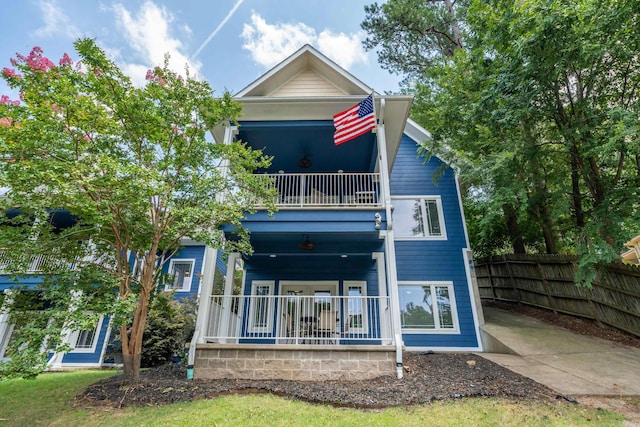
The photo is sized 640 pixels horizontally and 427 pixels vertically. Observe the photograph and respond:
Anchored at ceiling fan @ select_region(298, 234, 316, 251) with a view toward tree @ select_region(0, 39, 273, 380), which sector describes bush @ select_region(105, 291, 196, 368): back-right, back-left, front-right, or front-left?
front-right

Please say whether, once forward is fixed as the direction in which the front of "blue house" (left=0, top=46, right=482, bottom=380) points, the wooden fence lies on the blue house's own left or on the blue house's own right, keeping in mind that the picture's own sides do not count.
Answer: on the blue house's own left

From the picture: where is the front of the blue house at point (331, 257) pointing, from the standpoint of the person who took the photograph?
facing the viewer

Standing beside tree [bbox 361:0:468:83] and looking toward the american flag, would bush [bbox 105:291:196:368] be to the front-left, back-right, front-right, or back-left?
front-right

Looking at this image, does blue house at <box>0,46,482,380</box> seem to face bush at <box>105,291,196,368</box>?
no
